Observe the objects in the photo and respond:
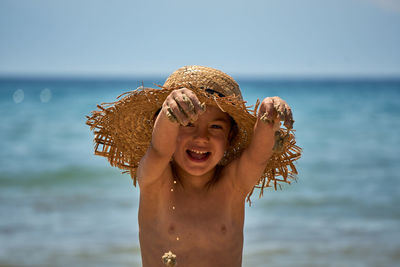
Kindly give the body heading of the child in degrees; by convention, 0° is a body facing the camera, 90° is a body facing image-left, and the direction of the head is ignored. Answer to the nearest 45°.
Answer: approximately 0°
